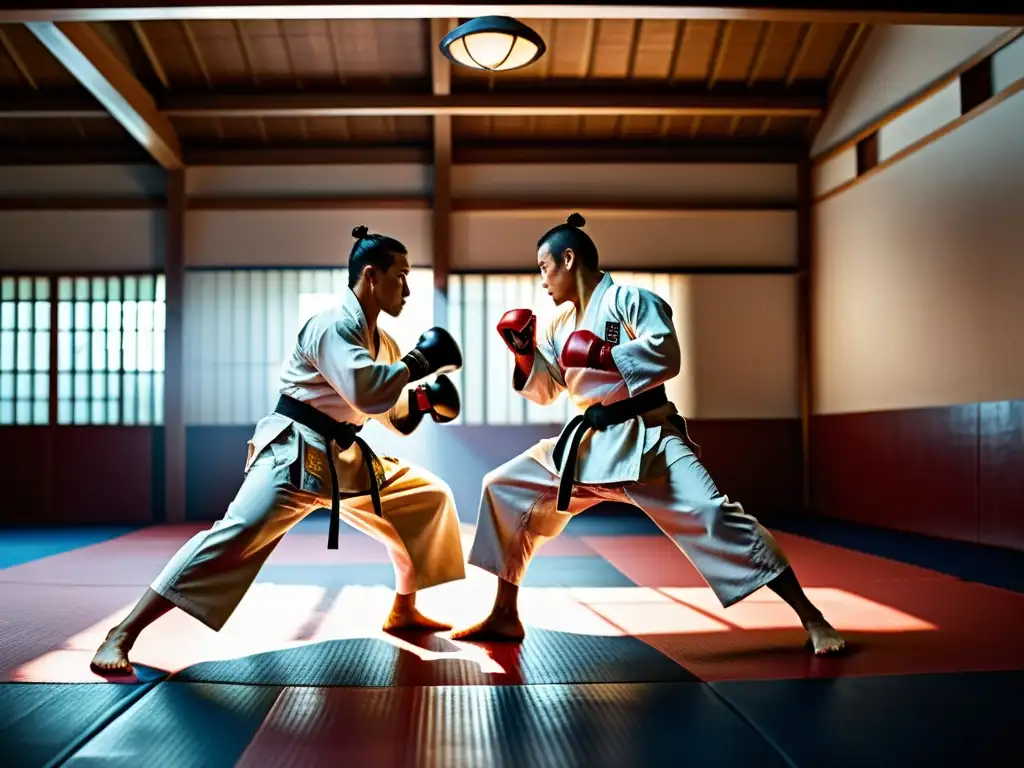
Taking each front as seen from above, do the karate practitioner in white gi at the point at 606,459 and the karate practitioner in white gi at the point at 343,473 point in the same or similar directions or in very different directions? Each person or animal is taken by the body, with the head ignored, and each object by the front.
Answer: very different directions

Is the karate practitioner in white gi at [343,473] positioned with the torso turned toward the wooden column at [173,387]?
no

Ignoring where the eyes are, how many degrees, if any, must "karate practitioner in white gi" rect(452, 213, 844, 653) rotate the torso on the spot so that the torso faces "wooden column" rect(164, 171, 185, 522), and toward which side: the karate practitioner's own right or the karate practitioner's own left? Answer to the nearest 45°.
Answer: approximately 90° to the karate practitioner's own right

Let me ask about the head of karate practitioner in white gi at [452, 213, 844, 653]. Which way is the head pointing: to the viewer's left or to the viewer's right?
to the viewer's left

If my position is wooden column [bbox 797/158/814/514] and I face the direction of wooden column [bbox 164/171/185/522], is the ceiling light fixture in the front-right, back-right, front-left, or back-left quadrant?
front-left

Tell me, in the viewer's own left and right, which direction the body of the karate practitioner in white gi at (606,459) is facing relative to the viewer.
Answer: facing the viewer and to the left of the viewer

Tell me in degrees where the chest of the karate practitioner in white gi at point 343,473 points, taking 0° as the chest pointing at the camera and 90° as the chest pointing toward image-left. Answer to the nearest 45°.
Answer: approximately 270°

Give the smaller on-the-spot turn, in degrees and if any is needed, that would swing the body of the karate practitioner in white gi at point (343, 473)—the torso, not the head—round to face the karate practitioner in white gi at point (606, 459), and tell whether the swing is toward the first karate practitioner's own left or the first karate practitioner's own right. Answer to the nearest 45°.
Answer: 0° — they already face them

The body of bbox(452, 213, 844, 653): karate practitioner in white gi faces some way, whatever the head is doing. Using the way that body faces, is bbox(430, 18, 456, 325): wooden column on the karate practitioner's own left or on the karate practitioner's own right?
on the karate practitioner's own right

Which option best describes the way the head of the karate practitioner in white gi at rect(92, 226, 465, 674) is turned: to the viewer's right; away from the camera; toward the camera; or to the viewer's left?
to the viewer's right

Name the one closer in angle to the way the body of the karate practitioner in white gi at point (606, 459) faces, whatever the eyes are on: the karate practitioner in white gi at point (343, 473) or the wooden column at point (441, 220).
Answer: the karate practitioner in white gi

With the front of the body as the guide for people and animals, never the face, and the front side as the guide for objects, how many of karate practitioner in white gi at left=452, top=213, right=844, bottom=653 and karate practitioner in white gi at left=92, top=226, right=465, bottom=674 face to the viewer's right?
1

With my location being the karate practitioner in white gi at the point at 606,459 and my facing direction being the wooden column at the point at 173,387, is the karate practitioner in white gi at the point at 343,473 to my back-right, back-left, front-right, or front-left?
front-left
